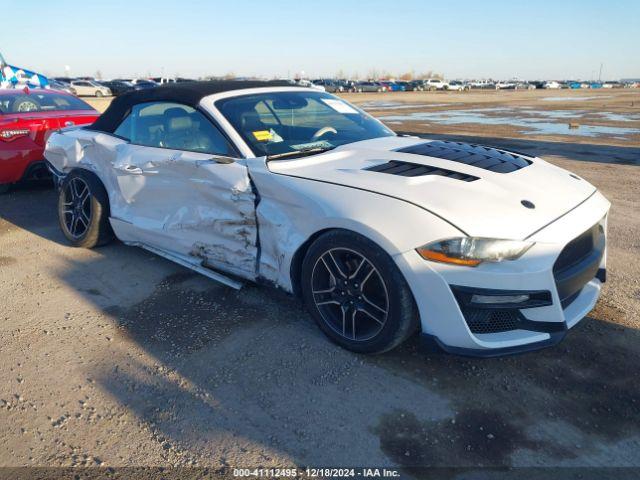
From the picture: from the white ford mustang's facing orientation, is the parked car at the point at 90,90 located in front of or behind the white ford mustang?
behind

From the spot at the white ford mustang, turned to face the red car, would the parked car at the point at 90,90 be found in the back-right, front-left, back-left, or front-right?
front-right

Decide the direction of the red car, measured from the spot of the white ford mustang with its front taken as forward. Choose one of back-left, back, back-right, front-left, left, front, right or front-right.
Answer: back

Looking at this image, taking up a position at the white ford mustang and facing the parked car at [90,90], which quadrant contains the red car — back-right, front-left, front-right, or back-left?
front-left

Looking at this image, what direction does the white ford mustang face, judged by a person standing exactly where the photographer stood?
facing the viewer and to the right of the viewer

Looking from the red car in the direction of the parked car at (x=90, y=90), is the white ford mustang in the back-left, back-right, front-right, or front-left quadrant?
back-right
